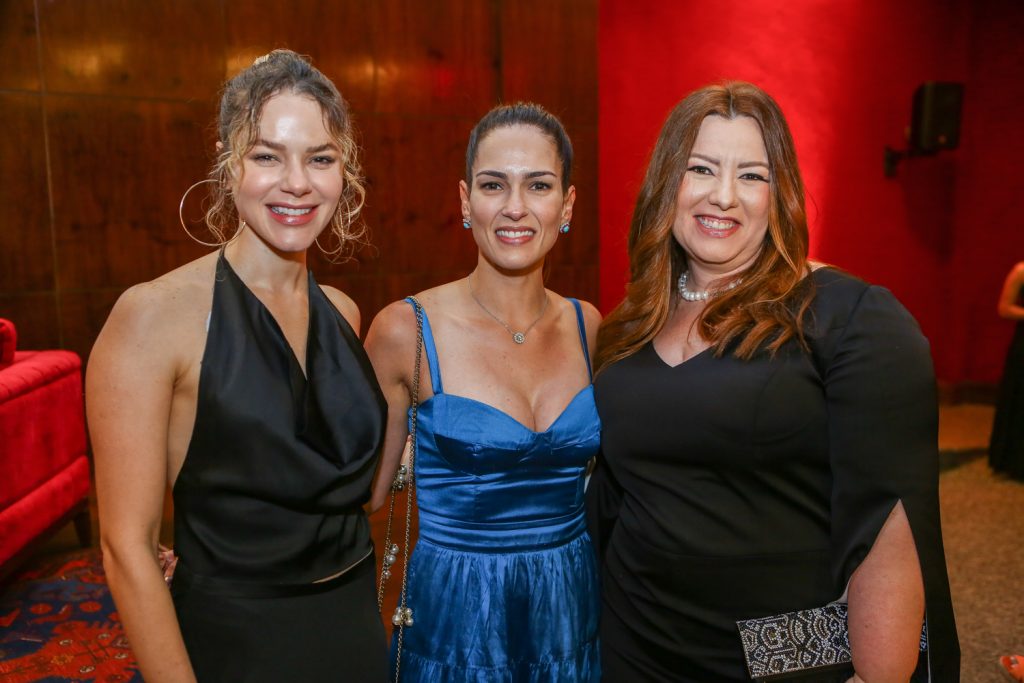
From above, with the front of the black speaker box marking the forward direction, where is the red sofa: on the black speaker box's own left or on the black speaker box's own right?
on the black speaker box's own right

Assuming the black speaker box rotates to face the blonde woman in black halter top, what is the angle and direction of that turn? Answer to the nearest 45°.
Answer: approximately 45° to its right

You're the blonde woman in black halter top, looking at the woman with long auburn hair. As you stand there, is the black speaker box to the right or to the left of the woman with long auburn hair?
left

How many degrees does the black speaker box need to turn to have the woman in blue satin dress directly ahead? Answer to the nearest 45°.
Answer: approximately 45° to its right
